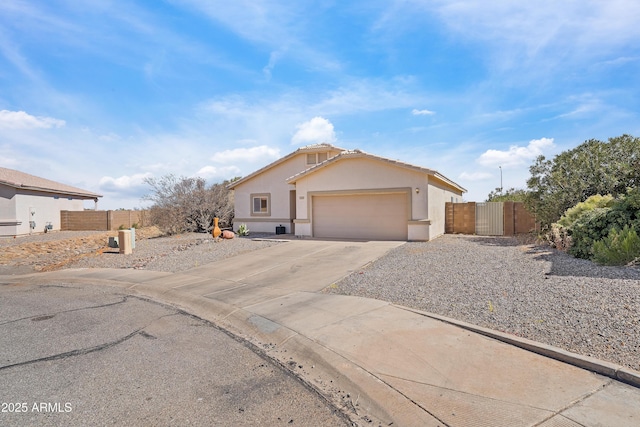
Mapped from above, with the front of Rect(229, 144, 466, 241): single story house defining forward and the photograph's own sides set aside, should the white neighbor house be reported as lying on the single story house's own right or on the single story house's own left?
on the single story house's own right

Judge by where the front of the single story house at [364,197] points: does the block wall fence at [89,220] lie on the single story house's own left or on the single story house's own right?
on the single story house's own right

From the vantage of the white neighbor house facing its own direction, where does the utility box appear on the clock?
The utility box is roughly at 10 o'clock from the white neighbor house.

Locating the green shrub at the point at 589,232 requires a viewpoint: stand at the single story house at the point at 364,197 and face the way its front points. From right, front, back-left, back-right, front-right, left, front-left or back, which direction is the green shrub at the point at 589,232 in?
front-left

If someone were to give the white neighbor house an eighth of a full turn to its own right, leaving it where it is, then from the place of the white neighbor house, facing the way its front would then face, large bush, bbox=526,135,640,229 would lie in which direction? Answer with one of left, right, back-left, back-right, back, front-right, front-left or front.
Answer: back-left

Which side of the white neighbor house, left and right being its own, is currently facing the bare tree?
left

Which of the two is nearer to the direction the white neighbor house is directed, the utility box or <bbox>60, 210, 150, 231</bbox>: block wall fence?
the utility box

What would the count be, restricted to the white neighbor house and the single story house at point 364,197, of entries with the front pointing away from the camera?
0

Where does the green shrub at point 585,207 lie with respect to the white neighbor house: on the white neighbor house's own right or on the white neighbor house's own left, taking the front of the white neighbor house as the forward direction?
on the white neighbor house's own left

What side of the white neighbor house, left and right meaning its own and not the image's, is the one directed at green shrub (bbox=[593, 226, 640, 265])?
left

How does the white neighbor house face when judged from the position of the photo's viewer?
facing the viewer and to the left of the viewer

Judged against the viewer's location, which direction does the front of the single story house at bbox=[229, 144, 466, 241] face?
facing the viewer
